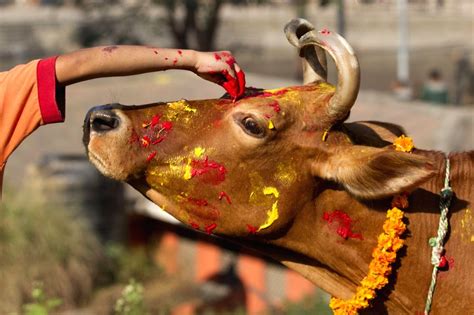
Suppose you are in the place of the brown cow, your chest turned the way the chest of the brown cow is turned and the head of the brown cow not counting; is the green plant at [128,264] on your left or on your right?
on your right

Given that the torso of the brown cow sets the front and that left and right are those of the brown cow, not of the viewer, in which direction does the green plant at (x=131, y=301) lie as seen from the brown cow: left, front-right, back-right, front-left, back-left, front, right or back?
front-right

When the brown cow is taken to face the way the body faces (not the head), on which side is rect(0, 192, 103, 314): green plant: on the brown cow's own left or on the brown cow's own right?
on the brown cow's own right

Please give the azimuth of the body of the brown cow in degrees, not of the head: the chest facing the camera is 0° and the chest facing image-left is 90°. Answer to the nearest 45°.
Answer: approximately 90°

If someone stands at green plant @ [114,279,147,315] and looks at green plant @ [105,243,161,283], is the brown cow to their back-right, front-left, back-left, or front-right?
back-right
